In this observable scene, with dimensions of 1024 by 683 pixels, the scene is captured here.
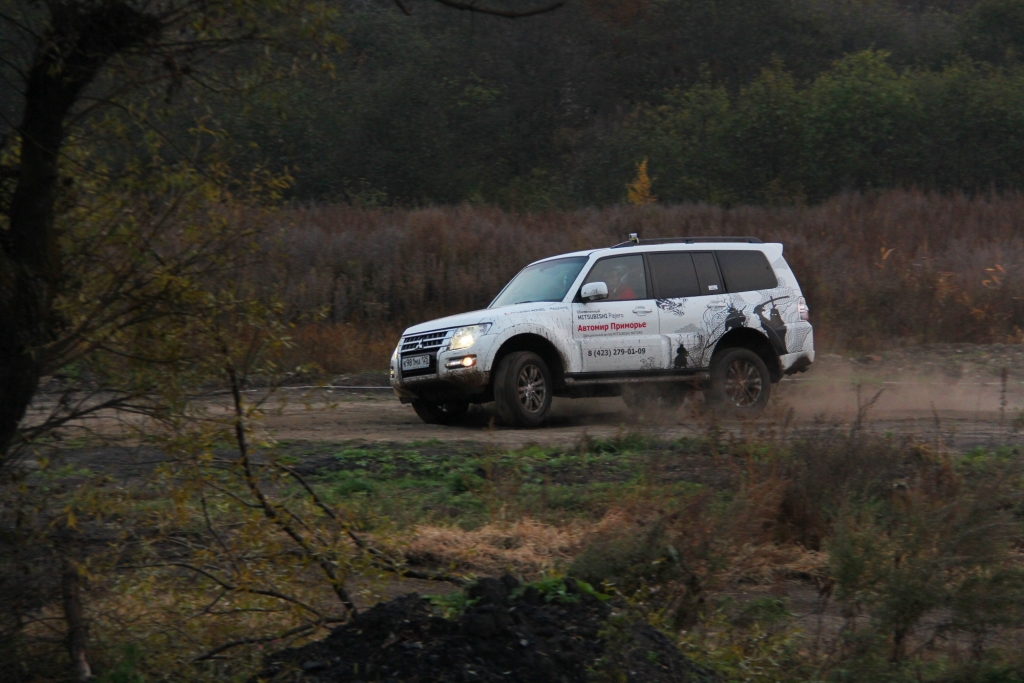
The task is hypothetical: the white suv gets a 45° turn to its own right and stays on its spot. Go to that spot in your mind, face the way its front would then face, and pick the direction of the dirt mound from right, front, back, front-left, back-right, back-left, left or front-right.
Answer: left

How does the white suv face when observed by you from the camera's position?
facing the viewer and to the left of the viewer
